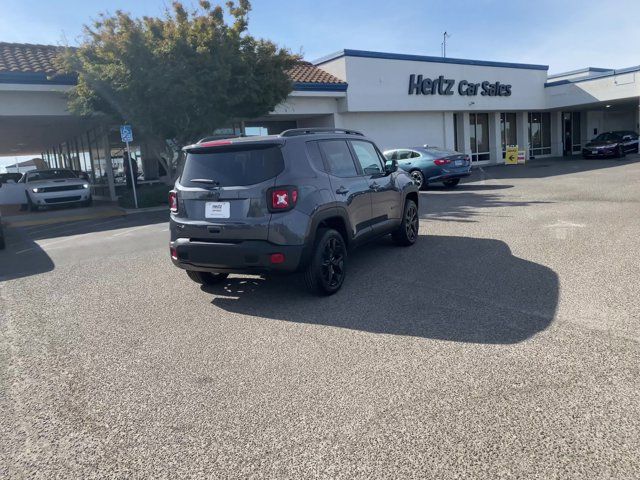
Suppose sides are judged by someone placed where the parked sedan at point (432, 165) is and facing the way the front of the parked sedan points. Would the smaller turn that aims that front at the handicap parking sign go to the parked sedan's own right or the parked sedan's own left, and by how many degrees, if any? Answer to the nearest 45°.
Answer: approximately 45° to the parked sedan's own left

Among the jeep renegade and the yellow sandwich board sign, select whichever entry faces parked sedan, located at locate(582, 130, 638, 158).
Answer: the jeep renegade

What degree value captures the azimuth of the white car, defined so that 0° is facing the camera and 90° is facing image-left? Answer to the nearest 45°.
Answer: approximately 0°

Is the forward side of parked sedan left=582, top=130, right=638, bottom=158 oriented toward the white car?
yes

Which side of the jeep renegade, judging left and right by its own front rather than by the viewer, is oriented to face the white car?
left

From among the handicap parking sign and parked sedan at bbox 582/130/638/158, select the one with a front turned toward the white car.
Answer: the parked sedan

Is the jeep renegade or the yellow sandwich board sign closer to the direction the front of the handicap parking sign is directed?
the jeep renegade

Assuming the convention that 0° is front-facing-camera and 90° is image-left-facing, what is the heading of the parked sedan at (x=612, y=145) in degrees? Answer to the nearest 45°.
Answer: approximately 45°

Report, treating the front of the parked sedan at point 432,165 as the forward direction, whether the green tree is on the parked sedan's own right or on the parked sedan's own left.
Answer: on the parked sedan's own left

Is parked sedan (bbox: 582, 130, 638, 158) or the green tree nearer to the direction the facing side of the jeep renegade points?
the parked sedan

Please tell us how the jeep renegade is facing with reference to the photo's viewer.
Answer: facing away from the viewer and to the right of the viewer
